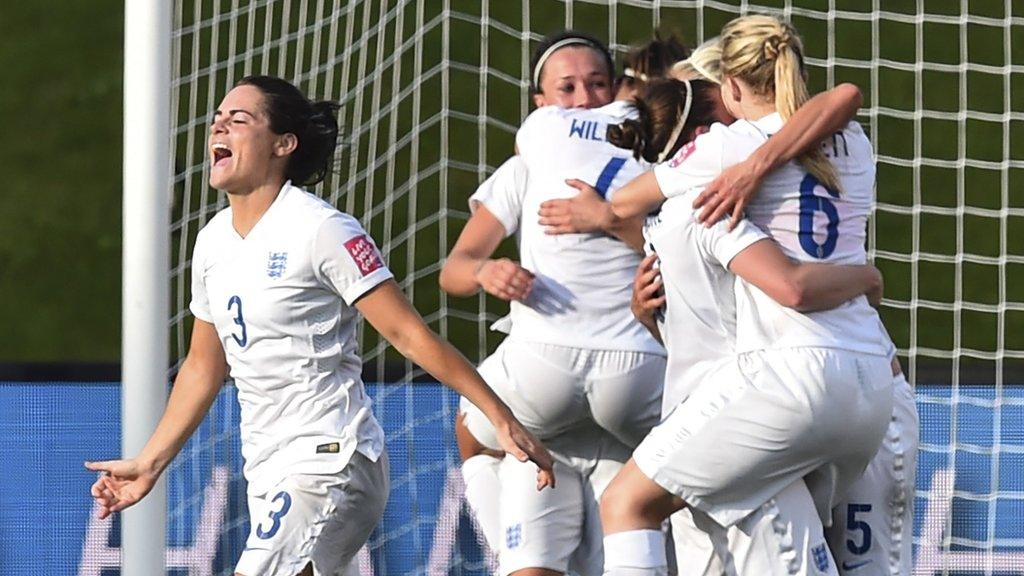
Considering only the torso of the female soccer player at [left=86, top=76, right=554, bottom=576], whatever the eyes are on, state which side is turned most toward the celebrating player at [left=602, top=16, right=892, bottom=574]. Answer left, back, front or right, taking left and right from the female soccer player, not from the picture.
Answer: left

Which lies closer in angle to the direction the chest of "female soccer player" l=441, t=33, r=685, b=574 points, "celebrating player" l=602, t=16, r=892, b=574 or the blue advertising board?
the blue advertising board

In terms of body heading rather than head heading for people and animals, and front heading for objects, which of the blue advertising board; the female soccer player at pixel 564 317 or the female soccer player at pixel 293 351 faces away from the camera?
the female soccer player at pixel 564 317

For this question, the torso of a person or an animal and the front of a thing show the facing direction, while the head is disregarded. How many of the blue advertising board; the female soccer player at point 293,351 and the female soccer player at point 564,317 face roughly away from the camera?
1

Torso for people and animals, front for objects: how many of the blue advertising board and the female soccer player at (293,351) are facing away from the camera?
0

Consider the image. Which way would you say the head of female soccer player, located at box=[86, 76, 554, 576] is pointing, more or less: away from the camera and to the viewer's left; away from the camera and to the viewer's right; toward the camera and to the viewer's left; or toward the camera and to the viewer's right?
toward the camera and to the viewer's left

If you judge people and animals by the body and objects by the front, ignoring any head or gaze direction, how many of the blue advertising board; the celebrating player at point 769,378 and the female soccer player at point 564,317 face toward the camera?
1

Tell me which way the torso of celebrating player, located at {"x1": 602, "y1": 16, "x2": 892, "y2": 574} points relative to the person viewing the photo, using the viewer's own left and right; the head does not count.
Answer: facing away from the viewer and to the left of the viewer

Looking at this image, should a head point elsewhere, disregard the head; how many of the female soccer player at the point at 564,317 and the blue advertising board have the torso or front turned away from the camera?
1

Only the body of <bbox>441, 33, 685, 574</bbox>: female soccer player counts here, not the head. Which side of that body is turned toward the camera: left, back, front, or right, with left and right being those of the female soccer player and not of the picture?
back

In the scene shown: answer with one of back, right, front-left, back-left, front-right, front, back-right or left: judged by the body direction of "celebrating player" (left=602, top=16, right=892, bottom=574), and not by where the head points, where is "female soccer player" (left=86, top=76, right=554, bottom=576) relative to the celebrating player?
front-left
